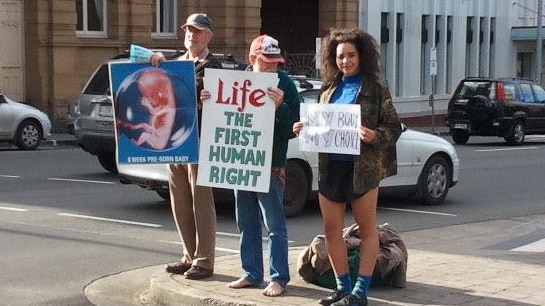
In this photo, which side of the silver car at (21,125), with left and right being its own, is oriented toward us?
right

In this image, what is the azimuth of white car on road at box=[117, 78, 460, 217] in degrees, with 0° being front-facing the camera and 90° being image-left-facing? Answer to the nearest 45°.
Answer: approximately 225°

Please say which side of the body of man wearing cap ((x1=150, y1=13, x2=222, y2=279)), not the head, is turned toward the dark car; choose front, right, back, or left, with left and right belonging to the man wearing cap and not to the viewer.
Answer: back

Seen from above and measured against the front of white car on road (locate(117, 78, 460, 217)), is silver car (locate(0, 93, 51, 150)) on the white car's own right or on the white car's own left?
on the white car's own left

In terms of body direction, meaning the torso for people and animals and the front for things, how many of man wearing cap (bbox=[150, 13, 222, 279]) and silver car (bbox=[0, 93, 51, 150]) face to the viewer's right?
1

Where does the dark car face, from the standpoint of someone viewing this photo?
facing away from the viewer and to the right of the viewer

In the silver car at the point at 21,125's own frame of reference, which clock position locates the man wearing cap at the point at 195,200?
The man wearing cap is roughly at 3 o'clock from the silver car.

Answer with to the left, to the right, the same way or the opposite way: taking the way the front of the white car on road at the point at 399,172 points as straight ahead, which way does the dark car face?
the same way

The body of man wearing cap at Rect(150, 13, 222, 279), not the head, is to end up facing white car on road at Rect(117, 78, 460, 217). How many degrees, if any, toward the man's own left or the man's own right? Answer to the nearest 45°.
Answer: approximately 180°

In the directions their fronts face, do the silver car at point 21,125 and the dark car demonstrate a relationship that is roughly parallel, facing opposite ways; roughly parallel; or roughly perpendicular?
roughly parallel
